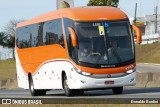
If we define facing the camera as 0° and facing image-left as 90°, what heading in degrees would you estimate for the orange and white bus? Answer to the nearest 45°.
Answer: approximately 315°
